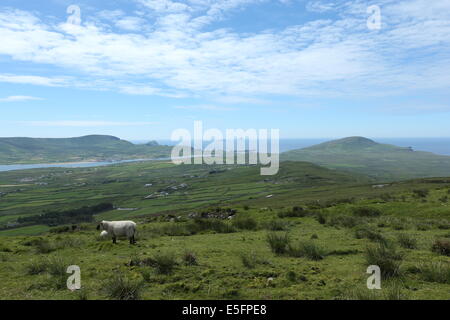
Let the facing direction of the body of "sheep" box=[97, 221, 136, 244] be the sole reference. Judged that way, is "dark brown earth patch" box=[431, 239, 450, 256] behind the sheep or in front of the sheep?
behind

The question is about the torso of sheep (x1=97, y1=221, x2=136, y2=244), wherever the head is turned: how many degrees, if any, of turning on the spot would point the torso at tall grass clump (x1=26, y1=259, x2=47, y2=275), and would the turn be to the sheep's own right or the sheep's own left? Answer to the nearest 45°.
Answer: approximately 45° to the sheep's own left

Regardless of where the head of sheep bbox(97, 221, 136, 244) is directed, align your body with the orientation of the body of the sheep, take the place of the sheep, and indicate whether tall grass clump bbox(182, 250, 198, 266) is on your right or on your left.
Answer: on your left

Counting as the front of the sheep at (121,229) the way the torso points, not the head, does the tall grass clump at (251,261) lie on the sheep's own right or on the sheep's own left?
on the sheep's own left

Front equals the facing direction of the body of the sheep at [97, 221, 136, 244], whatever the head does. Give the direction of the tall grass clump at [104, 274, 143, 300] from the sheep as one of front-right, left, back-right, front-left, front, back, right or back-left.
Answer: left

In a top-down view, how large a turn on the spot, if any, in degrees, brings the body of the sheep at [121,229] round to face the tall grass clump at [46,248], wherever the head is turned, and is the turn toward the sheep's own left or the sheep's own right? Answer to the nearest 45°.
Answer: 0° — it already faces it

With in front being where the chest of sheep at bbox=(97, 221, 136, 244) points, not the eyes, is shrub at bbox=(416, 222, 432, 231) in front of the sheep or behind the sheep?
behind

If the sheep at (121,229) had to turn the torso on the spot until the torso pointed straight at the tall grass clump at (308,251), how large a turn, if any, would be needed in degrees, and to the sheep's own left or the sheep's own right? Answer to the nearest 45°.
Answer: approximately 135° to the sheep's own left

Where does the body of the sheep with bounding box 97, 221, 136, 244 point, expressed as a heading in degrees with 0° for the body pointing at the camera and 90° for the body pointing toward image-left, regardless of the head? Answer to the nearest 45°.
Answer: approximately 90°

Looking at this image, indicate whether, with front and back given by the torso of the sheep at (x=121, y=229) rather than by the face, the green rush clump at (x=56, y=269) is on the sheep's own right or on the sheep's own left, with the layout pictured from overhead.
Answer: on the sheep's own left

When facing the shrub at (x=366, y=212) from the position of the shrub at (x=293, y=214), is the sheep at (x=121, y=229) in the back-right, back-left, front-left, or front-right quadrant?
back-right

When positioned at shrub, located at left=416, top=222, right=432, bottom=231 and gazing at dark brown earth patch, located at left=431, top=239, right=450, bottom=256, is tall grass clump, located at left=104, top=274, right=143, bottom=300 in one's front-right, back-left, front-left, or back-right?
front-right

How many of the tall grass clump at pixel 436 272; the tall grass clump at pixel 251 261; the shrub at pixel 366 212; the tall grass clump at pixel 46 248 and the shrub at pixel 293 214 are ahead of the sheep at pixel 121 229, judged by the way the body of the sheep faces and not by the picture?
1
